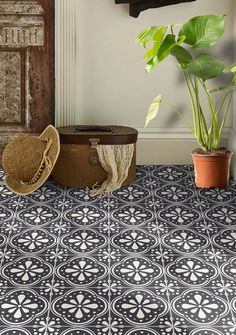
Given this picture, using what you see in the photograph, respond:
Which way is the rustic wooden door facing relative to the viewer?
toward the camera

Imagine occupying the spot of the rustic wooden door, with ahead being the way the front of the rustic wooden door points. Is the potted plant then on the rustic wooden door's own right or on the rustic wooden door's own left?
on the rustic wooden door's own left
